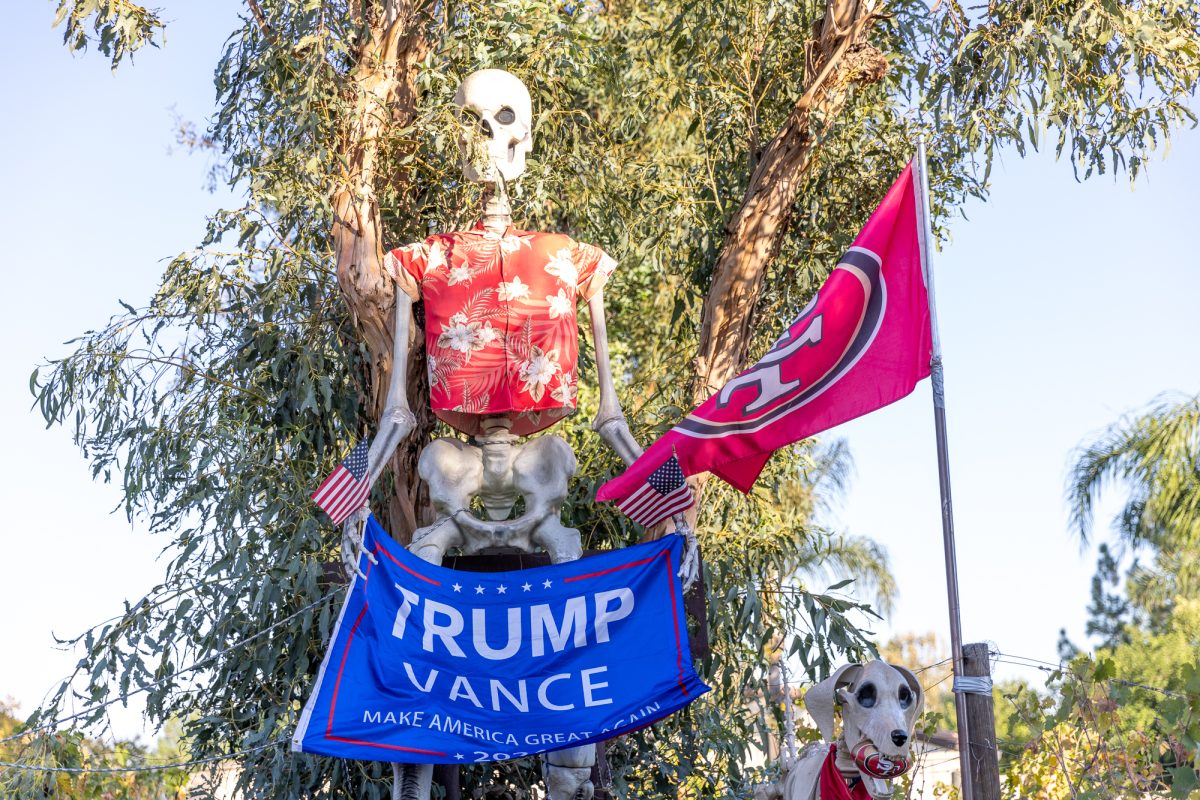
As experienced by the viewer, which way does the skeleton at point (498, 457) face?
facing the viewer

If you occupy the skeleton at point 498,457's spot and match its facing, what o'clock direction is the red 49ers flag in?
The red 49ers flag is roughly at 10 o'clock from the skeleton.

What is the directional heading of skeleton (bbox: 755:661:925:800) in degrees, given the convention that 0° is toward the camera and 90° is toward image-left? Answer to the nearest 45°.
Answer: approximately 315°

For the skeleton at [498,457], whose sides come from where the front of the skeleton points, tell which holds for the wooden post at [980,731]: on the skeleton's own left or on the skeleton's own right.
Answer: on the skeleton's own left

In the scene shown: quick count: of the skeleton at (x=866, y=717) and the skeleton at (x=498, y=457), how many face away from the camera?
0

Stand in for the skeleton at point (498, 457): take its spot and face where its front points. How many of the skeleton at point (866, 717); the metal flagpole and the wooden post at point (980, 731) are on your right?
0
